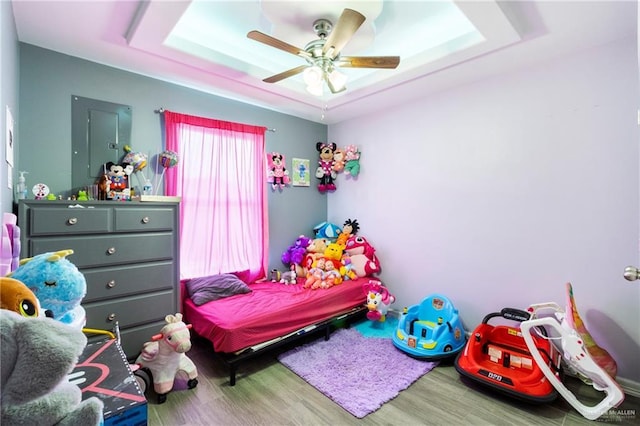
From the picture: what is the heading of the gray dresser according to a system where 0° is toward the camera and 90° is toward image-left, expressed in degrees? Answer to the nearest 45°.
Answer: approximately 315°

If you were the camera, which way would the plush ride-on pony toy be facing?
facing the viewer and to the right of the viewer

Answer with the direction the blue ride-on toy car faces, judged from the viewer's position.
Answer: facing the viewer and to the left of the viewer

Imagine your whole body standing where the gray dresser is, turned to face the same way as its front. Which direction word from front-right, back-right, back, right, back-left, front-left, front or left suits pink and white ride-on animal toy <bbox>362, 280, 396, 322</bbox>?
front-left

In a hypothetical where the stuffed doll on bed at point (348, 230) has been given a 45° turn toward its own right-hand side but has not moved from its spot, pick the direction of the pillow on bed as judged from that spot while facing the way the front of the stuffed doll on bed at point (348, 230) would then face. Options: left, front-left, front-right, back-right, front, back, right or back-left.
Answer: front

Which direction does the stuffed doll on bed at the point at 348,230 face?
toward the camera

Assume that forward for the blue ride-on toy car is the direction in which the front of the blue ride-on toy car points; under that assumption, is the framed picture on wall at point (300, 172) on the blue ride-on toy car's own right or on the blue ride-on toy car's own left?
on the blue ride-on toy car's own right

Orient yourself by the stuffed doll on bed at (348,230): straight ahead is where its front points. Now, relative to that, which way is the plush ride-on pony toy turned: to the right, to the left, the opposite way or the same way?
to the left

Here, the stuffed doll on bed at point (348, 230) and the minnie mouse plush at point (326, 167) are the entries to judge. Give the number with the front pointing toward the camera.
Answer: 2

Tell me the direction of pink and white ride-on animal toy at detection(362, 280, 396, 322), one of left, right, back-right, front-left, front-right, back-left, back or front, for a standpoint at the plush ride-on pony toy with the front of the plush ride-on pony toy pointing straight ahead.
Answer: front-left

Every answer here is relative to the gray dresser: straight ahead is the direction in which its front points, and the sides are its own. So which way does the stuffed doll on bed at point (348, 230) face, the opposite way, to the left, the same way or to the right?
to the right
